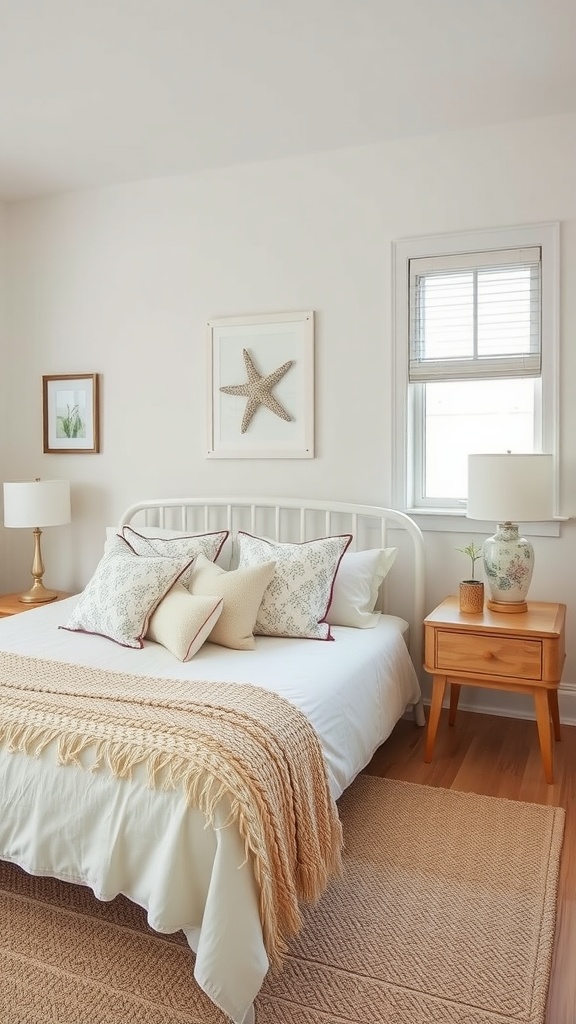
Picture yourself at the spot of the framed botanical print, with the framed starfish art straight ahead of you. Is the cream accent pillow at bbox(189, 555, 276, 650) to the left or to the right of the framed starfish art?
right

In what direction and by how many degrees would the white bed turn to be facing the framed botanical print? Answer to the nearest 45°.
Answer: approximately 135° to its right

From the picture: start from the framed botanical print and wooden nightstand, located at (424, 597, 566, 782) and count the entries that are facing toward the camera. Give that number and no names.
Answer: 2

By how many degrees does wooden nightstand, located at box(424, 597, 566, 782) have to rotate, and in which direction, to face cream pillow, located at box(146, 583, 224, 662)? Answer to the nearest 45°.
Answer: approximately 90° to its right

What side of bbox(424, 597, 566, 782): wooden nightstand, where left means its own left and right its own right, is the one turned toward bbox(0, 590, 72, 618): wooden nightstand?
right

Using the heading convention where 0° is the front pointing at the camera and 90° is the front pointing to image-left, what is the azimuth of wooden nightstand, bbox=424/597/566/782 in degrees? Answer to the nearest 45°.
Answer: approximately 0°

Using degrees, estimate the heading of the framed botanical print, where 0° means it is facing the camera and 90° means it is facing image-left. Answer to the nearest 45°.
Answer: approximately 0°
